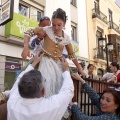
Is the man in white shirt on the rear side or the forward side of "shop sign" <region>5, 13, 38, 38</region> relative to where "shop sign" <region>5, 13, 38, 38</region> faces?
on the forward side

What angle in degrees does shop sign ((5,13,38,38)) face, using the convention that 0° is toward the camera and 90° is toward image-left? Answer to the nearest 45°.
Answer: approximately 315°

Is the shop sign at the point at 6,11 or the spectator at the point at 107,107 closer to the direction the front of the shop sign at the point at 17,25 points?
the spectator

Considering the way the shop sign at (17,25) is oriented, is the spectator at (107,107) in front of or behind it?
in front

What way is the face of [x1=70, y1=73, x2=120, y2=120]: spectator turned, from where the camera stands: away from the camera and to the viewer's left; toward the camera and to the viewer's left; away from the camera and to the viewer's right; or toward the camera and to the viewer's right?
toward the camera and to the viewer's left

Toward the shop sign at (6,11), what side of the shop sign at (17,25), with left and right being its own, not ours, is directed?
right

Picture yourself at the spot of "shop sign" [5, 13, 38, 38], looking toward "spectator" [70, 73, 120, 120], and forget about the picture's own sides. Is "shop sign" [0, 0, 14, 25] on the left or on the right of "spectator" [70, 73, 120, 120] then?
right

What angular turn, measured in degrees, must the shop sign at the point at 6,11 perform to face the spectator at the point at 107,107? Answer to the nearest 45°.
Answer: approximately 45° to its left

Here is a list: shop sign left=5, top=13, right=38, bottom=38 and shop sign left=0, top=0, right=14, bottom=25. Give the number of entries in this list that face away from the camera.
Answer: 0
